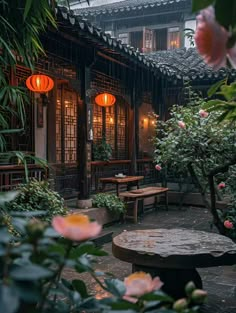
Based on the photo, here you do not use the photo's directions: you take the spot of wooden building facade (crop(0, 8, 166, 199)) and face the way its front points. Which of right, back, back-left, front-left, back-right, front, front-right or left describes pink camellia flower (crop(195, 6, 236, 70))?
front-right

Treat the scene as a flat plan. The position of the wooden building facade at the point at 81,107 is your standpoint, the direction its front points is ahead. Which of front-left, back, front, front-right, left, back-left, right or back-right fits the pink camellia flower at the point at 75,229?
front-right

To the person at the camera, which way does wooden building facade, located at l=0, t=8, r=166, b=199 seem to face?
facing the viewer and to the right of the viewer

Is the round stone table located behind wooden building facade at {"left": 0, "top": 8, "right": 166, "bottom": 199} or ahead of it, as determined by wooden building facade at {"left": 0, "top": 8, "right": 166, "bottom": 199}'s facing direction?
ahead

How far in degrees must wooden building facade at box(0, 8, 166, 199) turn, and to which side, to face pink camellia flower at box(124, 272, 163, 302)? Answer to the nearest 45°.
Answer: approximately 45° to its right
